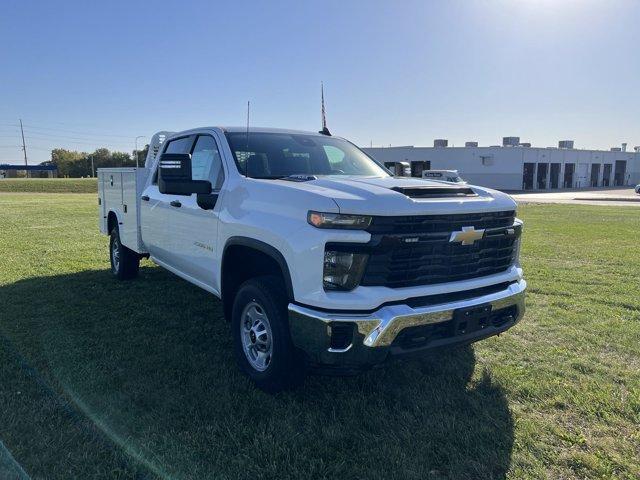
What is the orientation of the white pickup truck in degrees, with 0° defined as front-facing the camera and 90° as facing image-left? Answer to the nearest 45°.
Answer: approximately 315°
